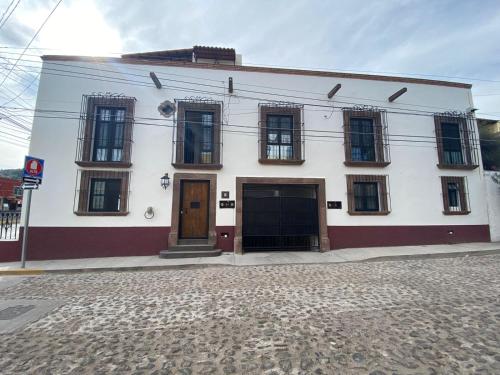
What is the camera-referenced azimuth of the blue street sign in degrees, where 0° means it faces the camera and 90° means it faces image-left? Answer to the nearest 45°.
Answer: approximately 0°

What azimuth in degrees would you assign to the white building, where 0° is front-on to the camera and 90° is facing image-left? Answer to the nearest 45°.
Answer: approximately 0°

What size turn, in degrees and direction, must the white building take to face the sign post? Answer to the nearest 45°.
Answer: approximately 90° to its right

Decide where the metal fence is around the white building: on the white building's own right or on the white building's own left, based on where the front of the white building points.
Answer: on the white building's own right

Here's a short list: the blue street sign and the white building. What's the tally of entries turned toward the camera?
2

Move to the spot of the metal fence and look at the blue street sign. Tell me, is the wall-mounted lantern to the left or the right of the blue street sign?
left

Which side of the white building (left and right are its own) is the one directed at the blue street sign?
right

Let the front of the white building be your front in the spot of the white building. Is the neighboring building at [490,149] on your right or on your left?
on your left
